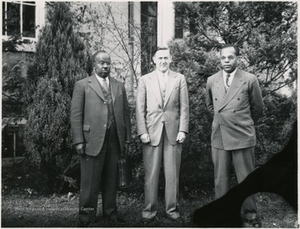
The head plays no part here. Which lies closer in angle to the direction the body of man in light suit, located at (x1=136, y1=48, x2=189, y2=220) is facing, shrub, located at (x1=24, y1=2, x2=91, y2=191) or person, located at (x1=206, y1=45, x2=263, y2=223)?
the person

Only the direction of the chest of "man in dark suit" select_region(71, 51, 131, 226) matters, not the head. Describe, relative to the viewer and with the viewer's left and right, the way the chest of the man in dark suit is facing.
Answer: facing the viewer and to the right of the viewer

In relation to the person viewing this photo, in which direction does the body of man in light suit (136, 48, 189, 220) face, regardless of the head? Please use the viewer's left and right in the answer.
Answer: facing the viewer

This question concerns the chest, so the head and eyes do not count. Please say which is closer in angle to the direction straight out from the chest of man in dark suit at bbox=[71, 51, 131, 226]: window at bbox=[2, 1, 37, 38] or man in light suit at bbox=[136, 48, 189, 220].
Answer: the man in light suit

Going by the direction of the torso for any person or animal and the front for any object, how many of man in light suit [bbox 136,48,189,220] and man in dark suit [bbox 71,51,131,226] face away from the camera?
0

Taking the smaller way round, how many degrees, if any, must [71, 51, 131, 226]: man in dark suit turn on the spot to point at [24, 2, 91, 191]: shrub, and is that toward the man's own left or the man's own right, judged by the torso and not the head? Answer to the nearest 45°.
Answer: approximately 180°

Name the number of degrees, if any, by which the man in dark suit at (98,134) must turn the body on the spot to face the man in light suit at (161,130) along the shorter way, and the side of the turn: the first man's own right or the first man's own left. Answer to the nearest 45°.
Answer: approximately 45° to the first man's own left

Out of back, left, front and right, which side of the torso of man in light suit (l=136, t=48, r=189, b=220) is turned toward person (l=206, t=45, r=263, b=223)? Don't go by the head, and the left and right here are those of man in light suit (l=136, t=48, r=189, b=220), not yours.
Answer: left

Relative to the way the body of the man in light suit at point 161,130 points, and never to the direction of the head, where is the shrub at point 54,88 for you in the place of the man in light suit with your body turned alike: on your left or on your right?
on your right

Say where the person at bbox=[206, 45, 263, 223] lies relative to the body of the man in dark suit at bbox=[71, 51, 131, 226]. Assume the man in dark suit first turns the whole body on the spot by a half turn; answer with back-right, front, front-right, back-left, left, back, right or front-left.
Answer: back-right
